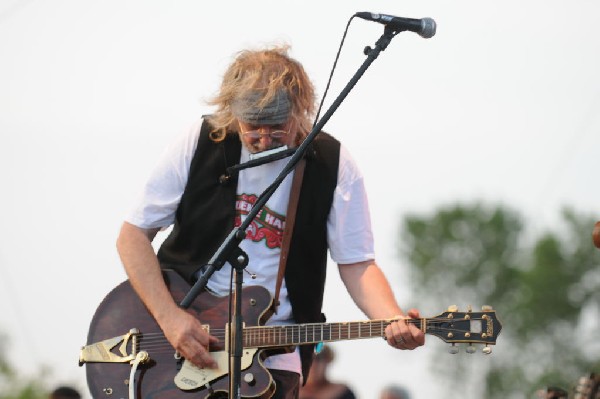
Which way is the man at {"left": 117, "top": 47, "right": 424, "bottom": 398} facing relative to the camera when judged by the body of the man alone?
toward the camera

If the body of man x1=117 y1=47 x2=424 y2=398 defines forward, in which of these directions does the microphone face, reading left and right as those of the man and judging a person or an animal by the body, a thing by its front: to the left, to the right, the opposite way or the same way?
to the left

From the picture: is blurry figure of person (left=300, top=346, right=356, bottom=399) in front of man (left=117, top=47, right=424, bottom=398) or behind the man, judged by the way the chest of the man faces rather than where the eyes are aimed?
behind

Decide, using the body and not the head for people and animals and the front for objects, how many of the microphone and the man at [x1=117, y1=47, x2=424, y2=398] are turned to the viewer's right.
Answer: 1

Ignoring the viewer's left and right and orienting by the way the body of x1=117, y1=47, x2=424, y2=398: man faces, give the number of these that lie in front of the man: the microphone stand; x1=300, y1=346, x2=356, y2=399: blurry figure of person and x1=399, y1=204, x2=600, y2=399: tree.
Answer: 1

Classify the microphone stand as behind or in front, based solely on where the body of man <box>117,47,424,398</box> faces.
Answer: in front

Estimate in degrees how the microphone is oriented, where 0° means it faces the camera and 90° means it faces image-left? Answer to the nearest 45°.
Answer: approximately 270°

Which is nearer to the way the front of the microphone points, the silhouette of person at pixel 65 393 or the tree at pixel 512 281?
the tree

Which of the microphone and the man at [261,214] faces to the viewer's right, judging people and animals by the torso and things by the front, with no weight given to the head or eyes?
the microphone
